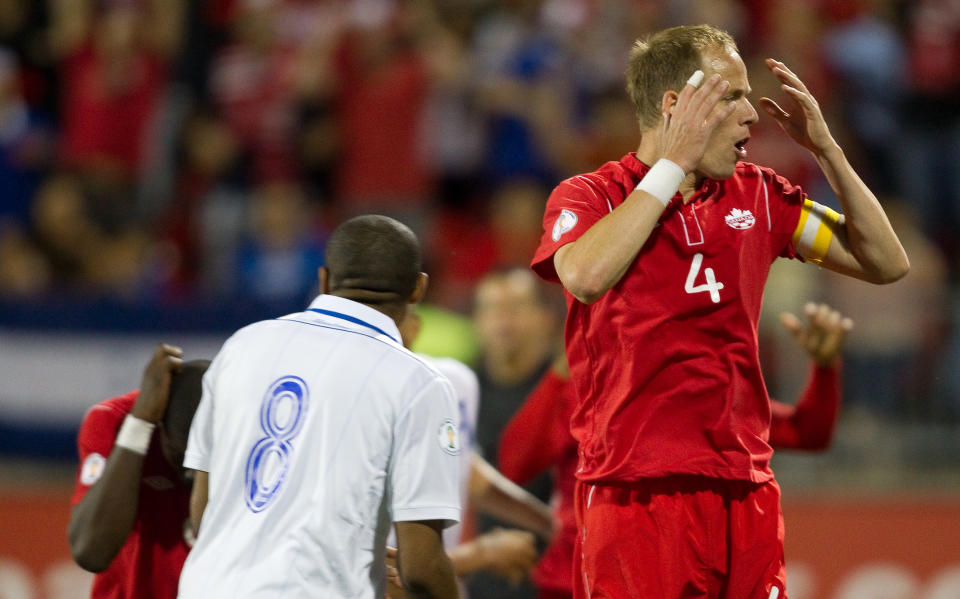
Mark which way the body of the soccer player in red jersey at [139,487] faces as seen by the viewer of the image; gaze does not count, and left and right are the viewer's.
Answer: facing the viewer and to the right of the viewer

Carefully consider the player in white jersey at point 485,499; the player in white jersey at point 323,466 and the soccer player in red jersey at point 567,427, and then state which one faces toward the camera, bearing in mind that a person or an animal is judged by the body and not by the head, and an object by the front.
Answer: the soccer player in red jersey

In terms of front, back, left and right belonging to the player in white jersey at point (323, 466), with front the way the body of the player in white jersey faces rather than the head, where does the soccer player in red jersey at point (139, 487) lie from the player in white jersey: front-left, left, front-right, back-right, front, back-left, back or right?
left

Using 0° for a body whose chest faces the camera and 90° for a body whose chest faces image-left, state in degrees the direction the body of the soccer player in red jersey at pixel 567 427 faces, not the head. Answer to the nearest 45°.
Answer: approximately 0°

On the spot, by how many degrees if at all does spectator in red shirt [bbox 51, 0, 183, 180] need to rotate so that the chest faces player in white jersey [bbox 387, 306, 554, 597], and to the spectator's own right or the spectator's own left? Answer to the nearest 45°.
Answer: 0° — they already face them

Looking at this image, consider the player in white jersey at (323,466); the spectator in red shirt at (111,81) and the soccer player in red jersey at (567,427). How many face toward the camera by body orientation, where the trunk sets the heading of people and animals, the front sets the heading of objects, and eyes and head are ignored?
2

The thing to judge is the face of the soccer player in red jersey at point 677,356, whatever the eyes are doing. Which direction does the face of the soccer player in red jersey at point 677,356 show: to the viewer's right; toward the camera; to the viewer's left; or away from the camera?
to the viewer's right

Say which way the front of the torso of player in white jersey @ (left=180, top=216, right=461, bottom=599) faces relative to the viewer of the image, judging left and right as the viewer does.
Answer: facing away from the viewer and to the right of the viewer
